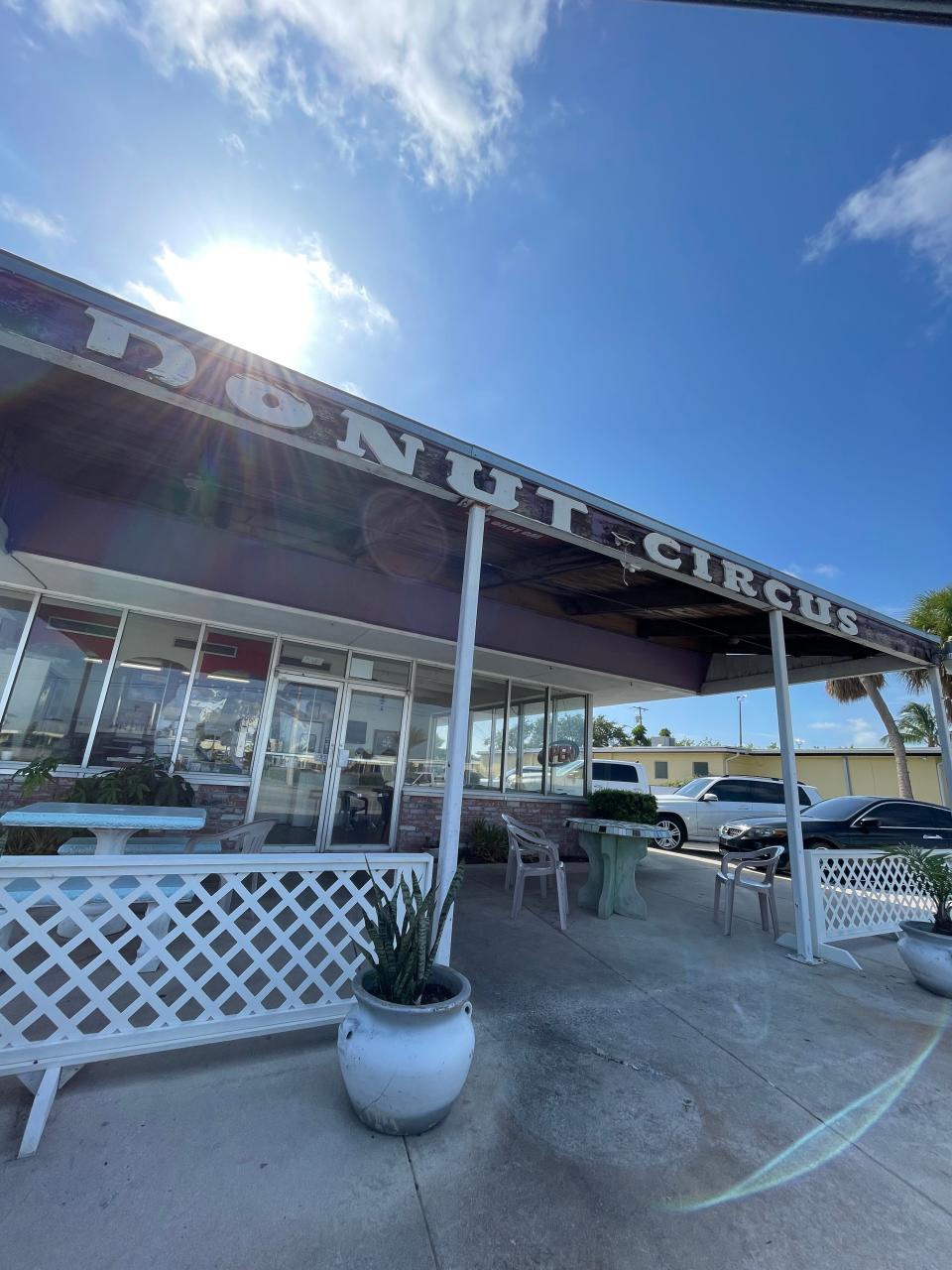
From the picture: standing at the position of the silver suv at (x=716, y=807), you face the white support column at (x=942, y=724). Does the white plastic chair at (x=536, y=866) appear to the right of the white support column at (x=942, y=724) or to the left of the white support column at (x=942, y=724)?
right

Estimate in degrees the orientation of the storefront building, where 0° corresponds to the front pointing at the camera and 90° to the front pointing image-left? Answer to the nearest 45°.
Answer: approximately 315°

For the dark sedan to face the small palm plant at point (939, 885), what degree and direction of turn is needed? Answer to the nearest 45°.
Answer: approximately 45° to its left

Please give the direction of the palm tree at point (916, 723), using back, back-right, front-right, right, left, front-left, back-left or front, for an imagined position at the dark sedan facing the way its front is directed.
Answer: back-right

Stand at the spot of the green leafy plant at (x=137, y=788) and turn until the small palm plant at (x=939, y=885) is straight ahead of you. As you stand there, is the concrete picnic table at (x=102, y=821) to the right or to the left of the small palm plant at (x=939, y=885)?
right

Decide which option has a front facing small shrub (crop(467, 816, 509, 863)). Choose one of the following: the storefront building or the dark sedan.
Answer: the dark sedan

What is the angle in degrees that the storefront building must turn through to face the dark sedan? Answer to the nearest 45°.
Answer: approximately 45° to its left

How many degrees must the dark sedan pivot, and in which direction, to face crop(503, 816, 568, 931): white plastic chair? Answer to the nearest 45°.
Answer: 0° — it already faces it

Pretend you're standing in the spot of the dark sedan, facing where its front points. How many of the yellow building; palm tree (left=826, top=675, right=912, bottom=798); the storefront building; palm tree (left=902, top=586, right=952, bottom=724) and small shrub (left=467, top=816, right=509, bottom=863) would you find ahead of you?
2

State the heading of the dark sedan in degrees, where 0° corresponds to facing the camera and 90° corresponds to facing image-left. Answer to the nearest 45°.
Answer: approximately 45°

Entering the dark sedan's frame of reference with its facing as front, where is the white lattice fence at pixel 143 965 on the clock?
The white lattice fence is roughly at 11 o'clock from the dark sedan.

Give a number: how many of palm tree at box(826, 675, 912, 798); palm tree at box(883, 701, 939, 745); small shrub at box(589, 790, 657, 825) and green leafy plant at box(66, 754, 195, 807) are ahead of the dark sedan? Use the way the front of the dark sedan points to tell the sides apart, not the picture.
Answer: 2
